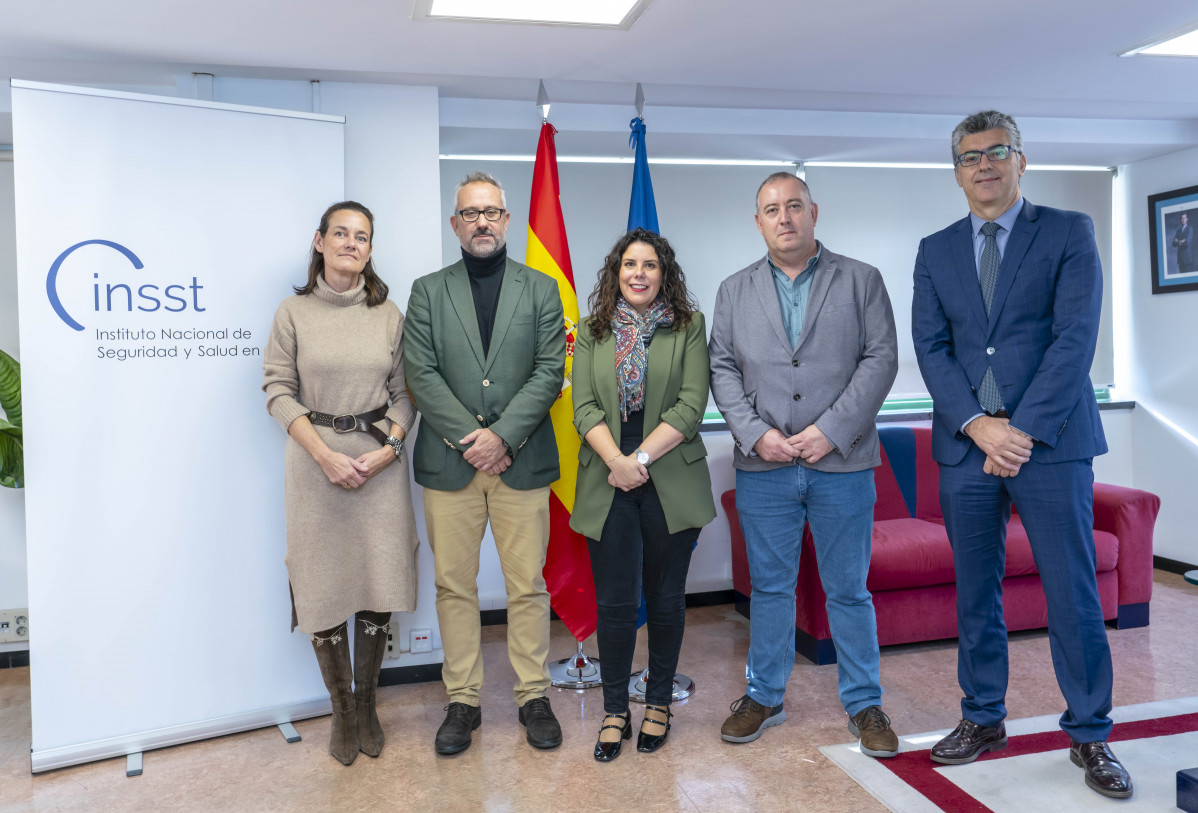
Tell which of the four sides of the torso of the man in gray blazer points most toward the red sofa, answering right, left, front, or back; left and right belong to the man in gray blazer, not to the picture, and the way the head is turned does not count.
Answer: back

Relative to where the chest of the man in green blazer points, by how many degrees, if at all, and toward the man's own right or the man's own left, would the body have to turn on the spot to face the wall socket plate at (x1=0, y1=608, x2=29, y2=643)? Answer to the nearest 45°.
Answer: approximately 135° to the man's own right

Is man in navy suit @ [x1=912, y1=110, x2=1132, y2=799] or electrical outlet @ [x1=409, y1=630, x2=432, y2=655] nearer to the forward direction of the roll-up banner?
the man in navy suit

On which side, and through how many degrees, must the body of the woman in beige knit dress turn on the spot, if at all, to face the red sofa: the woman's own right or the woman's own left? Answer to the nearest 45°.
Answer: approximately 90° to the woman's own left

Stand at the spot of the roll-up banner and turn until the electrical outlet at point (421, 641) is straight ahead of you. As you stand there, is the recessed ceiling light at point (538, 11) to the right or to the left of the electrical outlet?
right

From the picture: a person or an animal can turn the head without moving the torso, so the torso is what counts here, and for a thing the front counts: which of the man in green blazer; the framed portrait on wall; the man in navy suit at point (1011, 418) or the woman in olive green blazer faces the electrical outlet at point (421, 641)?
the framed portrait on wall

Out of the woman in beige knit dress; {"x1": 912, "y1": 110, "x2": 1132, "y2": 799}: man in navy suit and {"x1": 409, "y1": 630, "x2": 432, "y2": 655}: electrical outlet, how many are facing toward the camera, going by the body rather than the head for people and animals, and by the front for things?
3

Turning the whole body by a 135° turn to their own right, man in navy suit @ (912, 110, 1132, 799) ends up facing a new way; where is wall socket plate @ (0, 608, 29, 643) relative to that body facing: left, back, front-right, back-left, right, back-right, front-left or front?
front-left

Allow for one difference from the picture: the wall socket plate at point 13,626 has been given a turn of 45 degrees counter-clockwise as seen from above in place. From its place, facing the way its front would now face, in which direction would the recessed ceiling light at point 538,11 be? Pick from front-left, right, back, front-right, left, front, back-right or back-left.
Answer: front

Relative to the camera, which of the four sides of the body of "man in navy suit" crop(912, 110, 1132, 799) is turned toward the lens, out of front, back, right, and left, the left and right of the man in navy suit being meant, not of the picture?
front

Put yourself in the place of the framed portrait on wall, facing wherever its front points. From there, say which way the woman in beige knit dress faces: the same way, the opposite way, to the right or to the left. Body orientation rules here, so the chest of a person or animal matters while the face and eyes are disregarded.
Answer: to the left

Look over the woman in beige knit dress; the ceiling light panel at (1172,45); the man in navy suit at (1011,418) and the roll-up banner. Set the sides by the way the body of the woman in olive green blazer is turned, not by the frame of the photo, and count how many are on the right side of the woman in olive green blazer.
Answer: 2

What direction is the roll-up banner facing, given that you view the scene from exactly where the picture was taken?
facing the viewer and to the right of the viewer

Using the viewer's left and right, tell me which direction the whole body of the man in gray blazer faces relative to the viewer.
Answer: facing the viewer

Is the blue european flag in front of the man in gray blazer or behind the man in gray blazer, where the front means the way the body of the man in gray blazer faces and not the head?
behind
